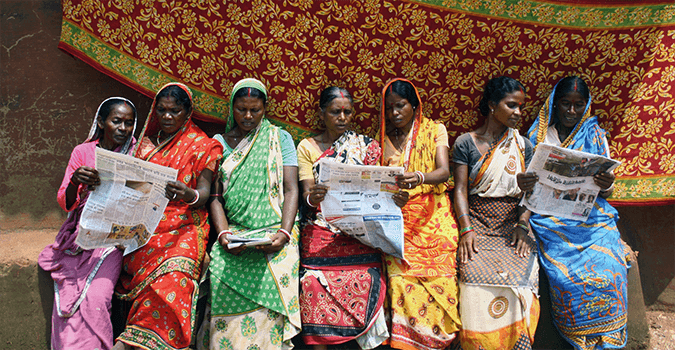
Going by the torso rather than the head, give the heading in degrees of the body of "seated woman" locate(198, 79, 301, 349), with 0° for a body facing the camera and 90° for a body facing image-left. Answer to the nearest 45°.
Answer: approximately 0°

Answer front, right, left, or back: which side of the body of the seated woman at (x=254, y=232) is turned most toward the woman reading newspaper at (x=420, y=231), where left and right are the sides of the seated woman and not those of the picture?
left

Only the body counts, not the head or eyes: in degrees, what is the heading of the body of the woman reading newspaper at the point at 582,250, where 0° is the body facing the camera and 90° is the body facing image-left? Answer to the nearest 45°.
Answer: approximately 0°

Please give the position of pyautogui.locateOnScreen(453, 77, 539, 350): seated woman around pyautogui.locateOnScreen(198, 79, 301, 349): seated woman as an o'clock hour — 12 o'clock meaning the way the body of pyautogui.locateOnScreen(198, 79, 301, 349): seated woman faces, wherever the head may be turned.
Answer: pyautogui.locateOnScreen(453, 77, 539, 350): seated woman is roughly at 9 o'clock from pyautogui.locateOnScreen(198, 79, 301, 349): seated woman.

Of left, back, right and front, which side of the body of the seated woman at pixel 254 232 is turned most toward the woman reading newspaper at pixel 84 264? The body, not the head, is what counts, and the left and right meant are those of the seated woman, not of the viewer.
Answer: right

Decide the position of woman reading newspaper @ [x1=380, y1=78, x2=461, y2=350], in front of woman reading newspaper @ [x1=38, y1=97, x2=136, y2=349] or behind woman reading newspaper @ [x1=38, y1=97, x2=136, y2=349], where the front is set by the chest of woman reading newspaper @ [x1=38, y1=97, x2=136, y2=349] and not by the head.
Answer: in front

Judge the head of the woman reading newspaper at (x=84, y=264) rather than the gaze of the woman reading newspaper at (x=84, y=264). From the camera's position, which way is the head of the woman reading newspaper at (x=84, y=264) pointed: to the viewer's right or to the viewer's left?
to the viewer's right

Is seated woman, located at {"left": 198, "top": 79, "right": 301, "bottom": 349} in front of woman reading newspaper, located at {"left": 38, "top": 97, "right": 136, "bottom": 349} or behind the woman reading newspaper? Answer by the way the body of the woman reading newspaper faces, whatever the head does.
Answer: in front

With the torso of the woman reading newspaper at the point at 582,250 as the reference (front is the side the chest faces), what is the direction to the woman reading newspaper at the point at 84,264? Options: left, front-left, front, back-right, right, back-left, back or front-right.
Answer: front-right

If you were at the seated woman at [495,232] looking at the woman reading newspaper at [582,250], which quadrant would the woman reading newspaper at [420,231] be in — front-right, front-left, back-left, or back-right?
back-right

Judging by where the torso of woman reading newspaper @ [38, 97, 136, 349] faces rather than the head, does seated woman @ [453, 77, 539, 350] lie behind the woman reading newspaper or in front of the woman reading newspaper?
in front
